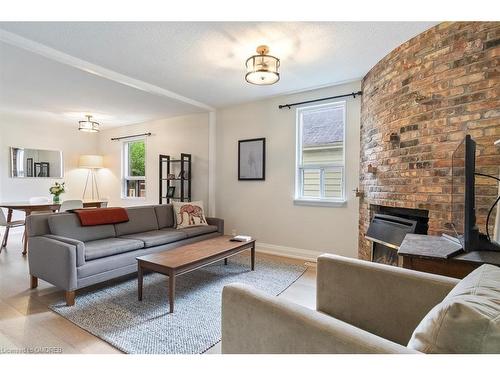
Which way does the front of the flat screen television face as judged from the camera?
facing to the left of the viewer

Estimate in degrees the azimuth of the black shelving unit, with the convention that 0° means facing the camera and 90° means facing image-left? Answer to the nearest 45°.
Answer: approximately 45°

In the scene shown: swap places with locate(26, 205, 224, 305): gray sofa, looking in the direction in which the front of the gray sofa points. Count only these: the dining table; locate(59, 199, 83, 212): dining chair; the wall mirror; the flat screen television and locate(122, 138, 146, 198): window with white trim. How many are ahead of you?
1

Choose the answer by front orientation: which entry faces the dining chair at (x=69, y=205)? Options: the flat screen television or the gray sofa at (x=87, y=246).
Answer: the flat screen television

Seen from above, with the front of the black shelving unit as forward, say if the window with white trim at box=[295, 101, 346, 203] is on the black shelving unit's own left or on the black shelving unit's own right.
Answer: on the black shelving unit's own left

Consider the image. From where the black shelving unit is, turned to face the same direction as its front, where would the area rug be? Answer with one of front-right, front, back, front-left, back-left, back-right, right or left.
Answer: front-left

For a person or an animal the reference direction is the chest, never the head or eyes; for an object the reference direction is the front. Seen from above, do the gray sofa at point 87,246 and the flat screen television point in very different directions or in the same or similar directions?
very different directions

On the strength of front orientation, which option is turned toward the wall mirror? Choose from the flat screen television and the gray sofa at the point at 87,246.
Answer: the flat screen television

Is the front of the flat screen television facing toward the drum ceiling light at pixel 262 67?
yes

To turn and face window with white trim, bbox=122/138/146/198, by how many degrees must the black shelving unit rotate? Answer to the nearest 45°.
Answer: approximately 90° to its right

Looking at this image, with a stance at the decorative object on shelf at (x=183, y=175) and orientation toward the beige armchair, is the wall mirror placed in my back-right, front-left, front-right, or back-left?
back-right

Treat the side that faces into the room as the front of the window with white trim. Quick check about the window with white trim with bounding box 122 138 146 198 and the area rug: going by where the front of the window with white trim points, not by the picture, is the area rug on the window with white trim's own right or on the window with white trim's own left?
on the window with white trim's own left

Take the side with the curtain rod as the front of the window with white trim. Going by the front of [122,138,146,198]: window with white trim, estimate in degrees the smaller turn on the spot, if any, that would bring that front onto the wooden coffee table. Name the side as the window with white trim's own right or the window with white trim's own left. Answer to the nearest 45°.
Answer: approximately 45° to the window with white trim's own left

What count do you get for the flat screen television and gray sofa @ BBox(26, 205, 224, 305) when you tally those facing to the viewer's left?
1

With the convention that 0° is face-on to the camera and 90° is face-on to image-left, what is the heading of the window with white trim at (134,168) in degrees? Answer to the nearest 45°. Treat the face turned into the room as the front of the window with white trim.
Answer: approximately 45°

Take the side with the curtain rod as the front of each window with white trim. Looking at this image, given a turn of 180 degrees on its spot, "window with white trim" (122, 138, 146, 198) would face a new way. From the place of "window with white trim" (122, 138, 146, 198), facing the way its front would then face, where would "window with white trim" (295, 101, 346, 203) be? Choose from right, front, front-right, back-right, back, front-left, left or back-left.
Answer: right
